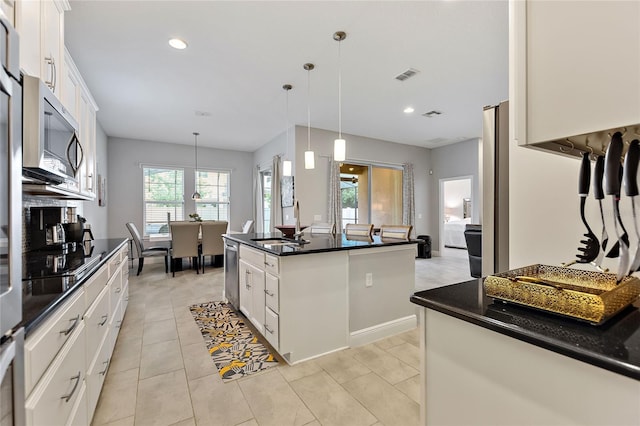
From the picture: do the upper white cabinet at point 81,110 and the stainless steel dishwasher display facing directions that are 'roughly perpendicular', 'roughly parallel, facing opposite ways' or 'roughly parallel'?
roughly parallel, facing opposite ways

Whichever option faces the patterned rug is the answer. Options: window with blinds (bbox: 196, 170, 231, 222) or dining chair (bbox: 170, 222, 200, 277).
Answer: the window with blinds

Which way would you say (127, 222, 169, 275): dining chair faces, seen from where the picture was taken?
facing to the right of the viewer

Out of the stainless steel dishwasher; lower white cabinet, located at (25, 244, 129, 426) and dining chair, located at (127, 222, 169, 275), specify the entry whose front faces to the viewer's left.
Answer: the stainless steel dishwasher

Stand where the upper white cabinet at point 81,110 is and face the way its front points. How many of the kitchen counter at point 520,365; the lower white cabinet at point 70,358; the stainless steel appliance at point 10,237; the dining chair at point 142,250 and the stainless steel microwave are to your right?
4

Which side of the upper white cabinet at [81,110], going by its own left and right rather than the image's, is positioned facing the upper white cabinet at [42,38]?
right

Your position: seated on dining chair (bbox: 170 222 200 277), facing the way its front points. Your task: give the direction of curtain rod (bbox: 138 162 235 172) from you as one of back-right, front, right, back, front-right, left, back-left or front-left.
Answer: front

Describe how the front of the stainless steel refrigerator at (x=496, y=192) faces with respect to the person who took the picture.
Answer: facing the viewer and to the left of the viewer

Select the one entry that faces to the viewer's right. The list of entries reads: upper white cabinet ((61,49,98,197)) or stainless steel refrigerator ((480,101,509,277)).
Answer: the upper white cabinet

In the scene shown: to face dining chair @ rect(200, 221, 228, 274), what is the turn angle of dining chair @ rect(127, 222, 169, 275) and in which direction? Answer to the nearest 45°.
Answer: approximately 45° to its right

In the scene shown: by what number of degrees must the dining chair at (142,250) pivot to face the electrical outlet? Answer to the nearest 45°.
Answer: approximately 45° to its right

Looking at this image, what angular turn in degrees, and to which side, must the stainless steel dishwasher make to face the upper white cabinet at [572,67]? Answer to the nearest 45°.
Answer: approximately 90° to its left

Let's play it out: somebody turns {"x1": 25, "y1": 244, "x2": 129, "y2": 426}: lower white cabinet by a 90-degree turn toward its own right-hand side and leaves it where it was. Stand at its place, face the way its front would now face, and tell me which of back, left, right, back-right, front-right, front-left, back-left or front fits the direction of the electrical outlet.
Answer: left

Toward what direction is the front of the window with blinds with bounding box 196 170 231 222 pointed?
toward the camera

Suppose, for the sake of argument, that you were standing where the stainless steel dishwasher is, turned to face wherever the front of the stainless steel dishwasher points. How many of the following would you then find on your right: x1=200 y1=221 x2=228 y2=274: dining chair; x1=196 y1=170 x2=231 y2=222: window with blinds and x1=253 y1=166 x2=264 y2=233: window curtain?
3

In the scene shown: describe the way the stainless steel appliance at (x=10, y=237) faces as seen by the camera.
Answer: facing to the right of the viewer

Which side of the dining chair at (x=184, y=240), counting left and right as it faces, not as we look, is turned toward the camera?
back
